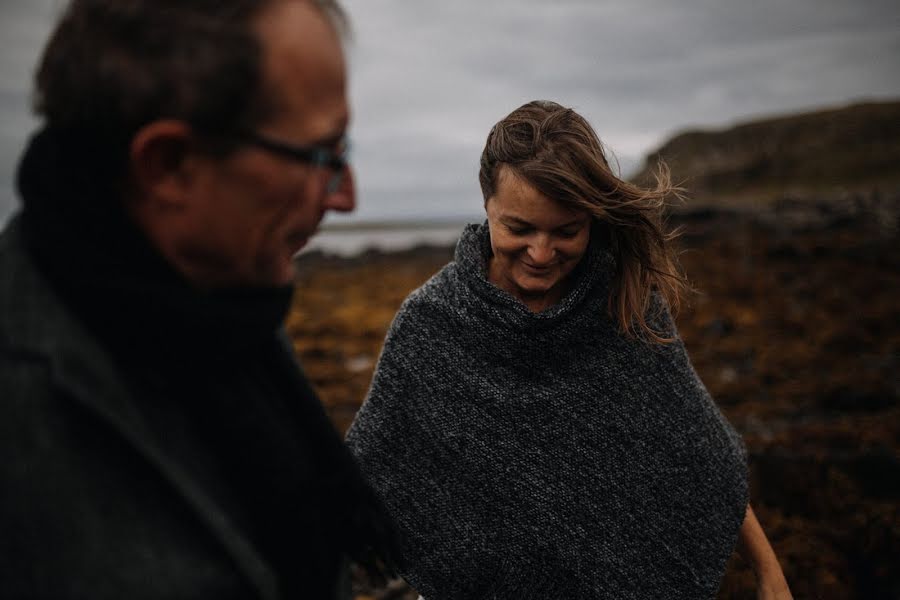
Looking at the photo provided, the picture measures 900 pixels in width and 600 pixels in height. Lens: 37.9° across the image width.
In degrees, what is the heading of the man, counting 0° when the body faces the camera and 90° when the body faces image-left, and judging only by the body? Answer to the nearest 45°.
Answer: approximately 270°

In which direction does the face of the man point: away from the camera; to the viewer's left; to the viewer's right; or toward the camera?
to the viewer's right

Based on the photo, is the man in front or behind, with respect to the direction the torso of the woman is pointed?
in front

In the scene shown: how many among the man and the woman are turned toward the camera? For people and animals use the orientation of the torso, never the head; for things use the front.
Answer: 1

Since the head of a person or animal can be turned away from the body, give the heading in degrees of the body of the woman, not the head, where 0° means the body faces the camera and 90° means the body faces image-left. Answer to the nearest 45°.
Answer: approximately 0°
